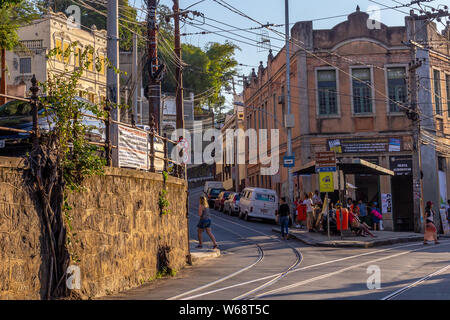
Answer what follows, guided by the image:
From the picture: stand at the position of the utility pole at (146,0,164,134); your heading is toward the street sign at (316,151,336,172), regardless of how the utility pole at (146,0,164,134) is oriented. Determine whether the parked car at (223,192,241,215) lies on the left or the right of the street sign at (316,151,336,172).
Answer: left

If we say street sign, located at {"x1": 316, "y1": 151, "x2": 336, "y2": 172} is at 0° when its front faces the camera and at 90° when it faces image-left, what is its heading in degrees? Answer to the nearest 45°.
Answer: approximately 0°

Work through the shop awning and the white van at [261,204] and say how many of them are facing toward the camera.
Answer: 1

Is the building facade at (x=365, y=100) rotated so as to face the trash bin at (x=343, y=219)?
yes

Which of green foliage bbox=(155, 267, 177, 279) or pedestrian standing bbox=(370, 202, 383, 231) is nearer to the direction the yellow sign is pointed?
the green foliage
